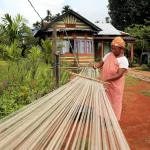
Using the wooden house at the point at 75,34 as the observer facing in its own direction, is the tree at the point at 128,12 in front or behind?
behind

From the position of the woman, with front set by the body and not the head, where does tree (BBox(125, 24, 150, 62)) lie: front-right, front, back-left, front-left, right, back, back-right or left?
back-right

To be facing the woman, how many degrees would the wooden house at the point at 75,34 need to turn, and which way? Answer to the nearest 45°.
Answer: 0° — it already faces them

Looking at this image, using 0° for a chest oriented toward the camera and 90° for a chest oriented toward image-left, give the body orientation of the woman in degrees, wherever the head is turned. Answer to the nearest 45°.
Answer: approximately 45°

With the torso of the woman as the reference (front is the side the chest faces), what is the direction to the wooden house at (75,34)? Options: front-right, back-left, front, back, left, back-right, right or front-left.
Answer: back-right

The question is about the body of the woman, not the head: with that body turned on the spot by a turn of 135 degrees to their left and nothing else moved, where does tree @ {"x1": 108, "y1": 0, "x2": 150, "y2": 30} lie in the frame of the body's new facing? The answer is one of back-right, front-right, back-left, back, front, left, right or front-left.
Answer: left
